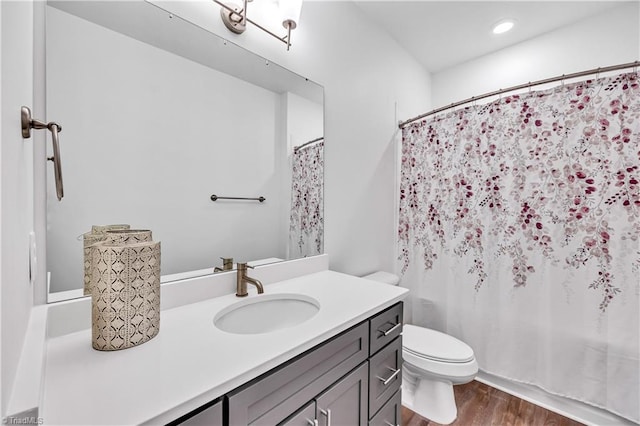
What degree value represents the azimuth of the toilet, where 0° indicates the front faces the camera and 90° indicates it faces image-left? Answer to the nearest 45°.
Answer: approximately 315°

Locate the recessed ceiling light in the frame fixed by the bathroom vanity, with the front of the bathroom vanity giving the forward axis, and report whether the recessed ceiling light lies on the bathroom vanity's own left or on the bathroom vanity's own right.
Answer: on the bathroom vanity's own left

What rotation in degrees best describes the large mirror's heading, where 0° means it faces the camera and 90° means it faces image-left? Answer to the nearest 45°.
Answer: approximately 315°

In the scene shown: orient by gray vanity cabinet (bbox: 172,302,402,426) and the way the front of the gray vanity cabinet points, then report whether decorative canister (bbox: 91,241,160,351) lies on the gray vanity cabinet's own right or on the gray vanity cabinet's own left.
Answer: on the gray vanity cabinet's own right

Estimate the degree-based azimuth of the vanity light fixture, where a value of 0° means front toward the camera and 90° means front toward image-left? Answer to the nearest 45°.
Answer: approximately 315°

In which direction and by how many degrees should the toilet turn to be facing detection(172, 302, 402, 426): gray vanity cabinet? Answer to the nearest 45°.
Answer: approximately 45° to its right

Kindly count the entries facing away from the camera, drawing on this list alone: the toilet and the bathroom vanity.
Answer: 0
